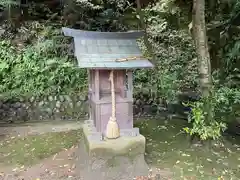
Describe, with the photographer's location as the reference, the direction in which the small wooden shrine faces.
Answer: facing the viewer
